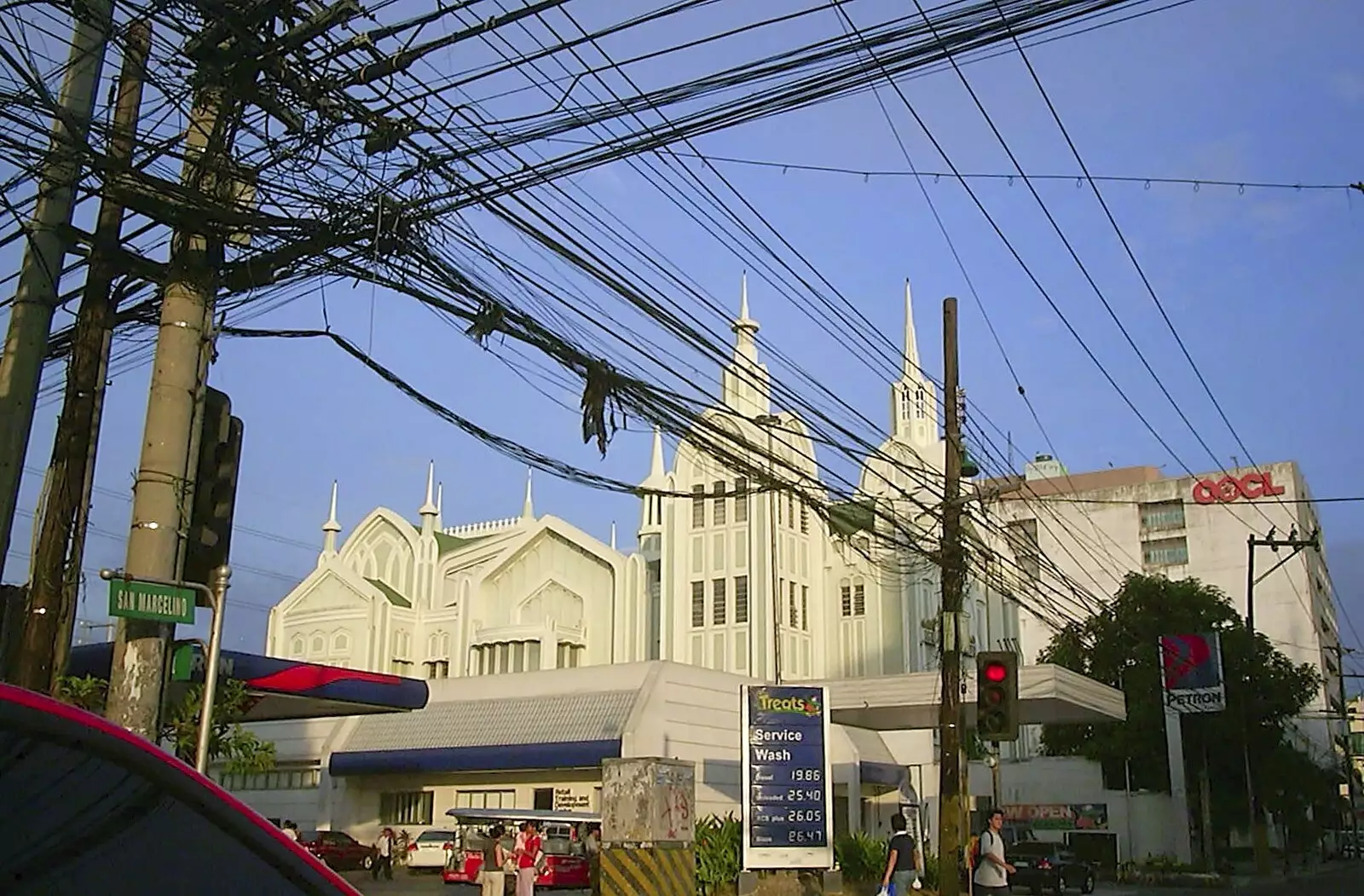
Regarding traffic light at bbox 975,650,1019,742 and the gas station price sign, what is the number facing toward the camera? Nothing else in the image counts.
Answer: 2

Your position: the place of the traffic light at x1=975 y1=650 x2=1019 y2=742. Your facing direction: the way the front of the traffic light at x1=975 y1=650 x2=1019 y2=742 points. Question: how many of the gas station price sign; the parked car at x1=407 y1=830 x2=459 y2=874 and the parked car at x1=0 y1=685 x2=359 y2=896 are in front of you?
1

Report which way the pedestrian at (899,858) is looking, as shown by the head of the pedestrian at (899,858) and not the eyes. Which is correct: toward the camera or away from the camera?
away from the camera

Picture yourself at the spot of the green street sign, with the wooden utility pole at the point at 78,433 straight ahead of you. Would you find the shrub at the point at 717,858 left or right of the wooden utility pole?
right

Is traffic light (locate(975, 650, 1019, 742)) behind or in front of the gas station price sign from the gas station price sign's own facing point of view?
in front

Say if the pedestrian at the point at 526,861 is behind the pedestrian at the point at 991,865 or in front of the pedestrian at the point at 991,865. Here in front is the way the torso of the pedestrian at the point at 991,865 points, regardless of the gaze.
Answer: behind

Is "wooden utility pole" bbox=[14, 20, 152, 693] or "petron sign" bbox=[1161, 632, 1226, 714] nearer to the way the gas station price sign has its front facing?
the wooden utility pole

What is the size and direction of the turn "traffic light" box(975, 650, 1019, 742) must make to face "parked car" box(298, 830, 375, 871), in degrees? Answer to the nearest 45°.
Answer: approximately 135° to its right

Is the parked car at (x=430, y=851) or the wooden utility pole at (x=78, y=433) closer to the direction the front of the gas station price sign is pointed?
the wooden utility pole

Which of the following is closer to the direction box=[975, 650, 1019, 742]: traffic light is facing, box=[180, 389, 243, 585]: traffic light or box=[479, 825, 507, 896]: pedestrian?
the traffic light

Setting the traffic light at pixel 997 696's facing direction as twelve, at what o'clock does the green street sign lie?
The green street sign is roughly at 1 o'clock from the traffic light.

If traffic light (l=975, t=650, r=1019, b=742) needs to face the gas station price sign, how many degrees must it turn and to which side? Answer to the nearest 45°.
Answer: approximately 135° to its right

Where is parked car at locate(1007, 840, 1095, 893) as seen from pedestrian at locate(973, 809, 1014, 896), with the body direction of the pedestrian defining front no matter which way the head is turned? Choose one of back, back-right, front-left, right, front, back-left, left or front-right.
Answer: back-left

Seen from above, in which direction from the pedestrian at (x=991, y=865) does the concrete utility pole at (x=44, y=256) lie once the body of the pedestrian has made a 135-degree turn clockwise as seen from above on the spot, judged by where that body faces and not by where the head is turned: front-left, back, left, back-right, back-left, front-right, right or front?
front-left

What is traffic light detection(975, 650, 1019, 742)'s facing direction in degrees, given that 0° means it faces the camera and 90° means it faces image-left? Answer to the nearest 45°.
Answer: approximately 0°
